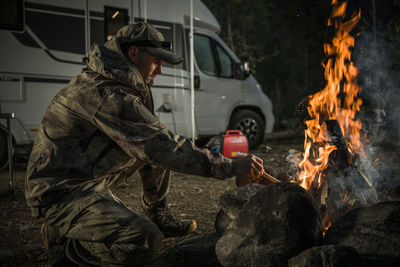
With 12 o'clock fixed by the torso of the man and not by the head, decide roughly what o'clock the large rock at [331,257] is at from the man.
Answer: The large rock is roughly at 1 o'clock from the man.

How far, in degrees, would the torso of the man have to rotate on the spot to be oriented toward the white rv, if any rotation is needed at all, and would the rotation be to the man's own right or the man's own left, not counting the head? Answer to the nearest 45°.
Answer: approximately 90° to the man's own left

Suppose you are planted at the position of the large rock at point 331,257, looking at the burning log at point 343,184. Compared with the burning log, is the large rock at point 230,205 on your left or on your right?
left

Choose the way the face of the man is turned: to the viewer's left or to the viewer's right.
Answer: to the viewer's right

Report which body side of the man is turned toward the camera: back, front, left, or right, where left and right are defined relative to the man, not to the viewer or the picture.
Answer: right

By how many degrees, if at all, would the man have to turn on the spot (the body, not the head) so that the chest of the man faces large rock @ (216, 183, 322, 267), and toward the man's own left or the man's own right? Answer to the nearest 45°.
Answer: approximately 45° to the man's own right
